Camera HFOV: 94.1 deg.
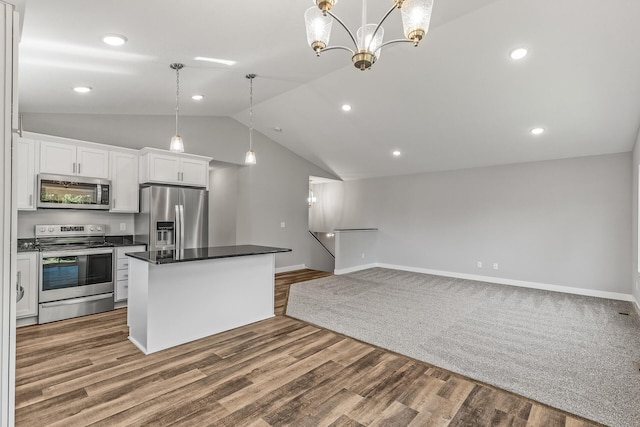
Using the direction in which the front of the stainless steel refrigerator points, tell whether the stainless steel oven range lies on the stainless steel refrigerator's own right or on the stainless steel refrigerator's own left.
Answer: on the stainless steel refrigerator's own right

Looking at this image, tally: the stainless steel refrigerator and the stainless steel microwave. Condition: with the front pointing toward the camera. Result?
2

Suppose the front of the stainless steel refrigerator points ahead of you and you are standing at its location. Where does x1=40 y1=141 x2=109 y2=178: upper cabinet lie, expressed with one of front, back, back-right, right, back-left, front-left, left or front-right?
right

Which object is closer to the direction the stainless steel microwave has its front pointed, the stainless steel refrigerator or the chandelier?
the chandelier

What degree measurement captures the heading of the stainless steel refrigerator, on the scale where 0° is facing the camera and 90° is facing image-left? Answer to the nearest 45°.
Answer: approximately 0°

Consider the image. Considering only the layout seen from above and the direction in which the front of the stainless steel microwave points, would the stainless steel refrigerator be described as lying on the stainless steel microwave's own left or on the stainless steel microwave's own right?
on the stainless steel microwave's own left

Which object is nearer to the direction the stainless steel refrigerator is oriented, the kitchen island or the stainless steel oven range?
the kitchen island

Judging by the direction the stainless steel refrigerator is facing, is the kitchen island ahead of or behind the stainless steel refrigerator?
ahead

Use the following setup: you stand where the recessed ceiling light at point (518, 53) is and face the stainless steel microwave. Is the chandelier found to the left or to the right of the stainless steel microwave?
left

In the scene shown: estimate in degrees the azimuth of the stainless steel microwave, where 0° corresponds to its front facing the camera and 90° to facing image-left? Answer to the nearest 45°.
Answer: approximately 0°

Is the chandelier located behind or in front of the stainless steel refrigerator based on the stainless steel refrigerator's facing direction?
in front

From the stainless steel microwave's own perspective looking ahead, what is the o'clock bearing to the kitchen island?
The kitchen island is roughly at 11 o'clock from the stainless steel microwave.
